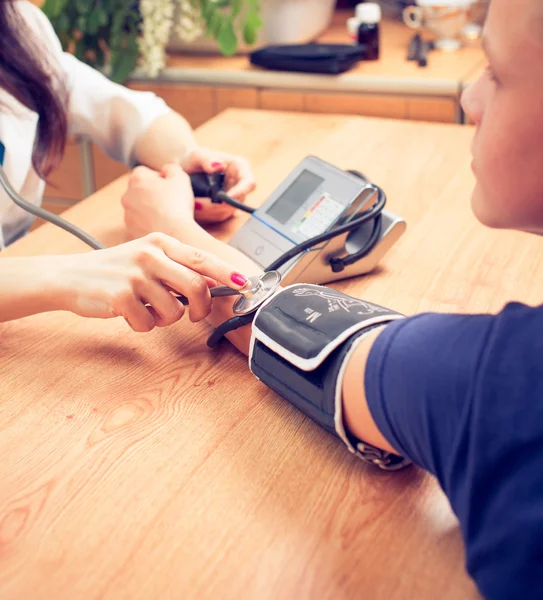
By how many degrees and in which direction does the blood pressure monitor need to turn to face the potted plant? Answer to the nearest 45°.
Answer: approximately 90° to its right

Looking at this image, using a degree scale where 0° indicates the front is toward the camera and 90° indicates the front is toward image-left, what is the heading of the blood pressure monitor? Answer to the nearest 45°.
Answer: approximately 45°

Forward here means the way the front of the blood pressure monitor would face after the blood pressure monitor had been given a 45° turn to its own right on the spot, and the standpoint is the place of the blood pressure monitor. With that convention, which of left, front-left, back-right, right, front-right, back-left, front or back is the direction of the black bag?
right

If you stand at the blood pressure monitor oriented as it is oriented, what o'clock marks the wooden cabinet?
The wooden cabinet is roughly at 4 o'clock from the blood pressure monitor.
